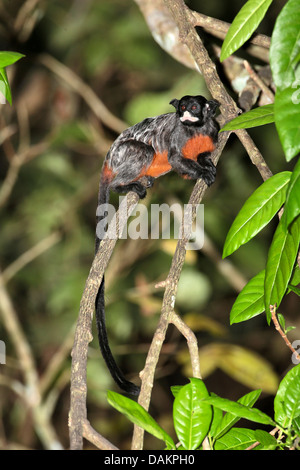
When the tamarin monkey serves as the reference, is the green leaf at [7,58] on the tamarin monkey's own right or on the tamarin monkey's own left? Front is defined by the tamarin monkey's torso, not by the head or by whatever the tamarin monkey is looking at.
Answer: on the tamarin monkey's own right

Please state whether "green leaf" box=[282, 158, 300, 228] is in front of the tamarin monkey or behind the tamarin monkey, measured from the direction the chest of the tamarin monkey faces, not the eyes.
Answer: in front

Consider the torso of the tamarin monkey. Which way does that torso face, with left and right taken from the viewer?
facing the viewer and to the right of the viewer

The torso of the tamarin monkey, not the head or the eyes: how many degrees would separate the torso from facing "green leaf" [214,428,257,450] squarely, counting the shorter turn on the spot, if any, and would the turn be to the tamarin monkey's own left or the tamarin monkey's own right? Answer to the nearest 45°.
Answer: approximately 45° to the tamarin monkey's own right
